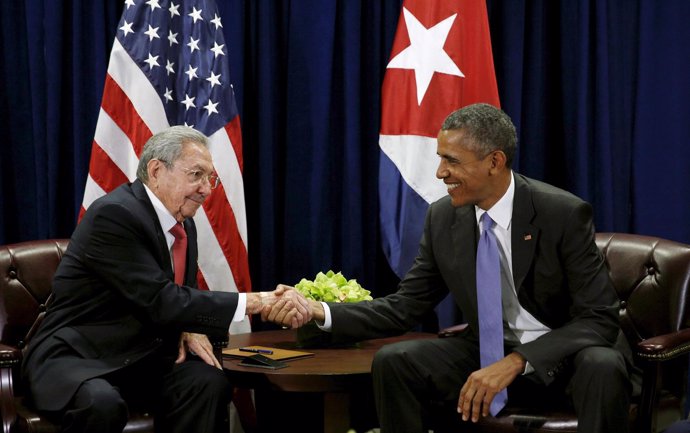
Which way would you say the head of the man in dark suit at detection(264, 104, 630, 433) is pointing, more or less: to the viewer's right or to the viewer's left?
to the viewer's left

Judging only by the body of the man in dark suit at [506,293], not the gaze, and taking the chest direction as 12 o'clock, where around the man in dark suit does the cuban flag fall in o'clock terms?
The cuban flag is roughly at 4 o'clock from the man in dark suit.

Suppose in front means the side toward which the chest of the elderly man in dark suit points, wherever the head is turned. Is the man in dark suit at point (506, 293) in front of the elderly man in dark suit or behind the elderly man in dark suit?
in front

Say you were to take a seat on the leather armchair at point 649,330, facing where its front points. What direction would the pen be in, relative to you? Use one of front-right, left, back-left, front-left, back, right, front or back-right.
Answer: front-right

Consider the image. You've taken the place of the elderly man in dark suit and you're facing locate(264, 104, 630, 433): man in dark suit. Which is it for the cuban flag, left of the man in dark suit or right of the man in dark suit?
left

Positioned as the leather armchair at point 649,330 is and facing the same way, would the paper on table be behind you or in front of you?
in front

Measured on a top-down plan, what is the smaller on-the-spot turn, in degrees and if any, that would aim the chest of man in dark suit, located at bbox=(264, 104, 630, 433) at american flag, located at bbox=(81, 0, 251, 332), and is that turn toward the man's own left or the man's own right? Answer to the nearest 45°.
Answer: approximately 90° to the man's own right

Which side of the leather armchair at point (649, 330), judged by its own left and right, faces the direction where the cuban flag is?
right

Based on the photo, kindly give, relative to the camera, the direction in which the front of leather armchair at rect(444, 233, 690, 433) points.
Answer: facing the viewer and to the left of the viewer

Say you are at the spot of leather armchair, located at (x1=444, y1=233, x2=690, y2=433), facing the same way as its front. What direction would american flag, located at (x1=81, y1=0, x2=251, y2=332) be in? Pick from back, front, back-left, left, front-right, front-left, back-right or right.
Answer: front-right

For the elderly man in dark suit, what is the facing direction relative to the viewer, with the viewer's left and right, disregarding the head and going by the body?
facing the viewer and to the right of the viewer
